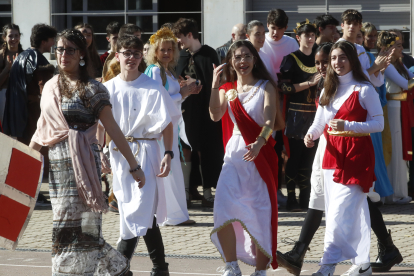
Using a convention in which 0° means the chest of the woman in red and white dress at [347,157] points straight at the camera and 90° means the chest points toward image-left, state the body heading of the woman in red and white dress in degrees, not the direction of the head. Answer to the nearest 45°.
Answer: approximately 45°

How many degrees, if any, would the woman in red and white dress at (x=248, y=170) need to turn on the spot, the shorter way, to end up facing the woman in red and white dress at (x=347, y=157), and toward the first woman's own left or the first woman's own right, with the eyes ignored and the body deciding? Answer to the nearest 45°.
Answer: approximately 90° to the first woman's own left

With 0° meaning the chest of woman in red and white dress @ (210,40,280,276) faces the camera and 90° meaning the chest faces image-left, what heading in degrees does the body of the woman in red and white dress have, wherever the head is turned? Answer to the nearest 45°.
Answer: approximately 0°

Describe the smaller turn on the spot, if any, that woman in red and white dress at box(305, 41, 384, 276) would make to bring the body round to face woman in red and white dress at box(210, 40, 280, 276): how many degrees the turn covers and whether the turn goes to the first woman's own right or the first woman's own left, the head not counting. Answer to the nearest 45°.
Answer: approximately 45° to the first woman's own right
